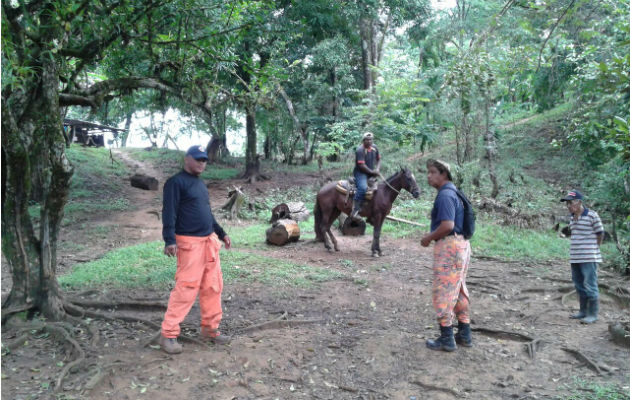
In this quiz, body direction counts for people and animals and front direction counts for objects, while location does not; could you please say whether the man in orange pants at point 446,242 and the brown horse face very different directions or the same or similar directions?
very different directions

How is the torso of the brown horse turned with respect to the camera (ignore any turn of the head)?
to the viewer's right

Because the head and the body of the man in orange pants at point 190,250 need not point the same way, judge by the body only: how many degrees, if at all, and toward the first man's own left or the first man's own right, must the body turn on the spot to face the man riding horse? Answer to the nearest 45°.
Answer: approximately 90° to the first man's own left

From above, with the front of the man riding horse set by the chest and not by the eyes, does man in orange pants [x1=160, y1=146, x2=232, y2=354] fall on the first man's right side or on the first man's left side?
on the first man's right side

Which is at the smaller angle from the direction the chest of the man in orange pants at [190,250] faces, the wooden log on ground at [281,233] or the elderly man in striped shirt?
the elderly man in striped shirt

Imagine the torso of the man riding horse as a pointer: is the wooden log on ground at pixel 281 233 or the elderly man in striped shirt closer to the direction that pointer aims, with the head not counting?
the elderly man in striped shirt

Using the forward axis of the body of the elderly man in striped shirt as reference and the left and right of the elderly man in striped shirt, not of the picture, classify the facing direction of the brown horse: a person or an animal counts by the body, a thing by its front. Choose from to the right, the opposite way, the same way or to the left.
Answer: the opposite way

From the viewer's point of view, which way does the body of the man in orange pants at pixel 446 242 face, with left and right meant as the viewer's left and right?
facing to the left of the viewer

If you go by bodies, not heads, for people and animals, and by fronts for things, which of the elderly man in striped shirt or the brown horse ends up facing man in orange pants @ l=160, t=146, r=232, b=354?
the elderly man in striped shirt

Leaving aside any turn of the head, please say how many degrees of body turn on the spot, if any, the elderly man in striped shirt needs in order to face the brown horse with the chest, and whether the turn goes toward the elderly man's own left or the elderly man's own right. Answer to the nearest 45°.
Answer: approximately 90° to the elderly man's own right
